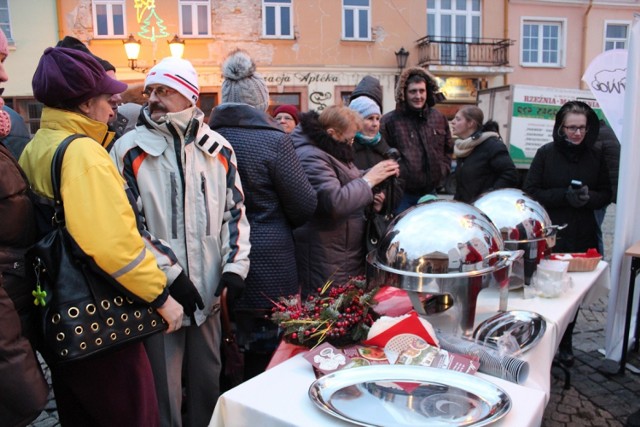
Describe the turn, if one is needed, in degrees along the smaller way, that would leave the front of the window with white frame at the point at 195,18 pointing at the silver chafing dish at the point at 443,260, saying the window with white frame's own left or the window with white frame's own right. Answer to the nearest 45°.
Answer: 0° — it already faces it

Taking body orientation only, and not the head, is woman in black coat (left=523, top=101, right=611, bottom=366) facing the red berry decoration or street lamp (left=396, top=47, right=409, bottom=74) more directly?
the red berry decoration

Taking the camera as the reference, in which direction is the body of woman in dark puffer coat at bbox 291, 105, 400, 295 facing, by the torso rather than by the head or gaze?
to the viewer's right

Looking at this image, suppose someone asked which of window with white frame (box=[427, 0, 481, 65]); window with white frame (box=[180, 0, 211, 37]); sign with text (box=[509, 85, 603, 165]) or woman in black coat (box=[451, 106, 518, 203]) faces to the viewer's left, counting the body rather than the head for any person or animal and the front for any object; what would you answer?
the woman in black coat

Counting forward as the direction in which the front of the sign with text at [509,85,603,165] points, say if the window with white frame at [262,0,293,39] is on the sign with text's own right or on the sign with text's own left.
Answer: on the sign with text's own right

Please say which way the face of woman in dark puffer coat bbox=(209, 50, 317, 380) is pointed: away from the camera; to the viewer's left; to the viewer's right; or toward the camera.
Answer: away from the camera

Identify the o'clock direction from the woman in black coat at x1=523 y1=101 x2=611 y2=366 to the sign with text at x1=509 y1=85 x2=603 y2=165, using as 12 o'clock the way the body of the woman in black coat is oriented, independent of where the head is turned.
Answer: The sign with text is roughly at 6 o'clock from the woman in black coat.

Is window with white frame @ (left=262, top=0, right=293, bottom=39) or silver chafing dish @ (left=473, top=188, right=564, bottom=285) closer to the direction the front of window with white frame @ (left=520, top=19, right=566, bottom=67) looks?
the silver chafing dish

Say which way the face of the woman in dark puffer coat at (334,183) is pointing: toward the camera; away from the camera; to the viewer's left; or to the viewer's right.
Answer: to the viewer's right

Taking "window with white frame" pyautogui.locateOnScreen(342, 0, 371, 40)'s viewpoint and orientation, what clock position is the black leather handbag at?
The black leather handbag is roughly at 12 o'clock from the window with white frame.

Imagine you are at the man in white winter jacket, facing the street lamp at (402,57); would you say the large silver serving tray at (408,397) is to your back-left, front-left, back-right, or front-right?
back-right
